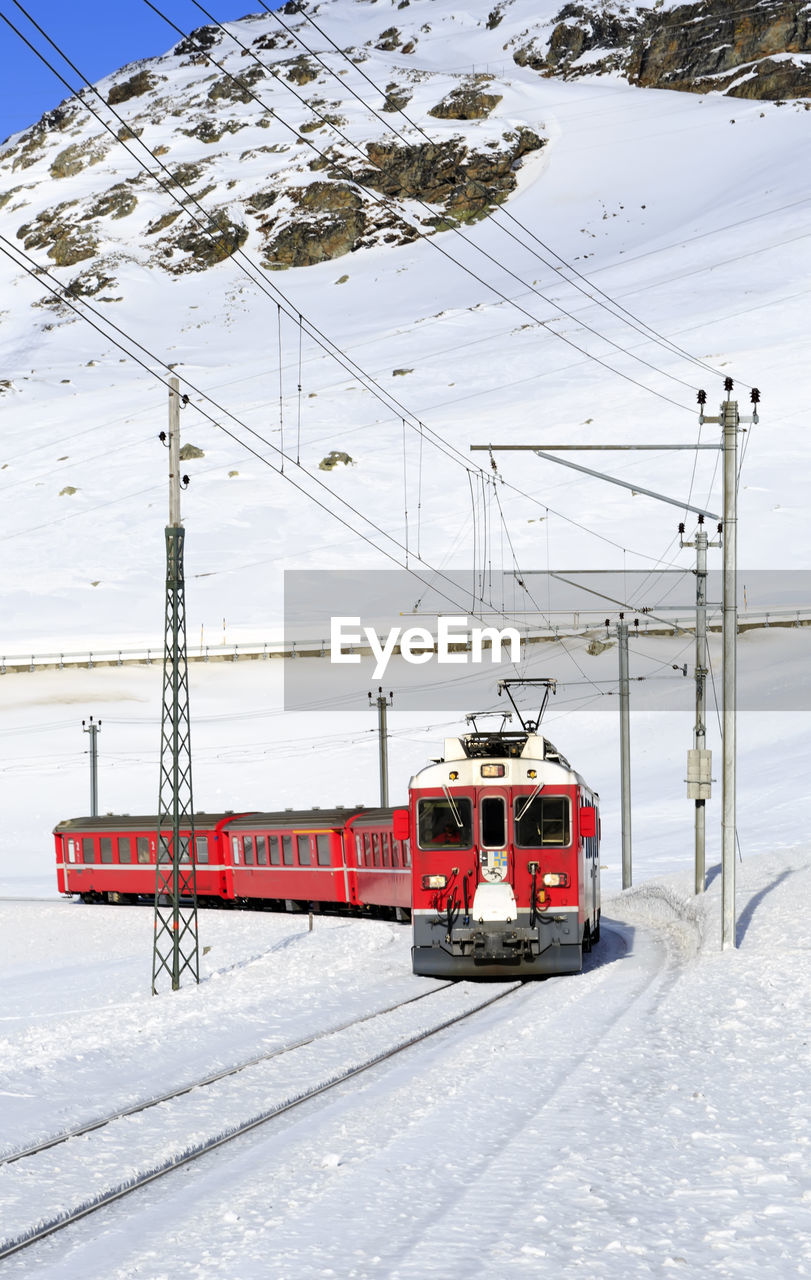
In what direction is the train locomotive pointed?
toward the camera

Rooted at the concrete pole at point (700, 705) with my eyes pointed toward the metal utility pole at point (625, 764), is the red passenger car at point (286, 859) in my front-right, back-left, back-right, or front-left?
front-left

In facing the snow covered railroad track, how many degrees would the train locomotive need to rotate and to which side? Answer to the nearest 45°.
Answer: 0° — it already faces it

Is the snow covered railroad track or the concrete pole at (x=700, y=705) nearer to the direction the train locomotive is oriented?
the snow covered railroad track

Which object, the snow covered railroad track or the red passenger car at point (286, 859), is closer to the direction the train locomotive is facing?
the snow covered railroad track

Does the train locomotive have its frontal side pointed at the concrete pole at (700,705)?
no

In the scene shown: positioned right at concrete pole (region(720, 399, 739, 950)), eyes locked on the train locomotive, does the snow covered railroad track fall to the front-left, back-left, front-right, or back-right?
front-left

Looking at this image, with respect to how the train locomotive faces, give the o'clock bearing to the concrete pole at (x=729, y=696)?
The concrete pole is roughly at 8 o'clock from the train locomotive.

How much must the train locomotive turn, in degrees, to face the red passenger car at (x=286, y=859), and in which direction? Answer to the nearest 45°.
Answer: approximately 180°

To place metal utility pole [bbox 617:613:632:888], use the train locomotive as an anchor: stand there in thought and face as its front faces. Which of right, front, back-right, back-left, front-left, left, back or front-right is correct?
back
